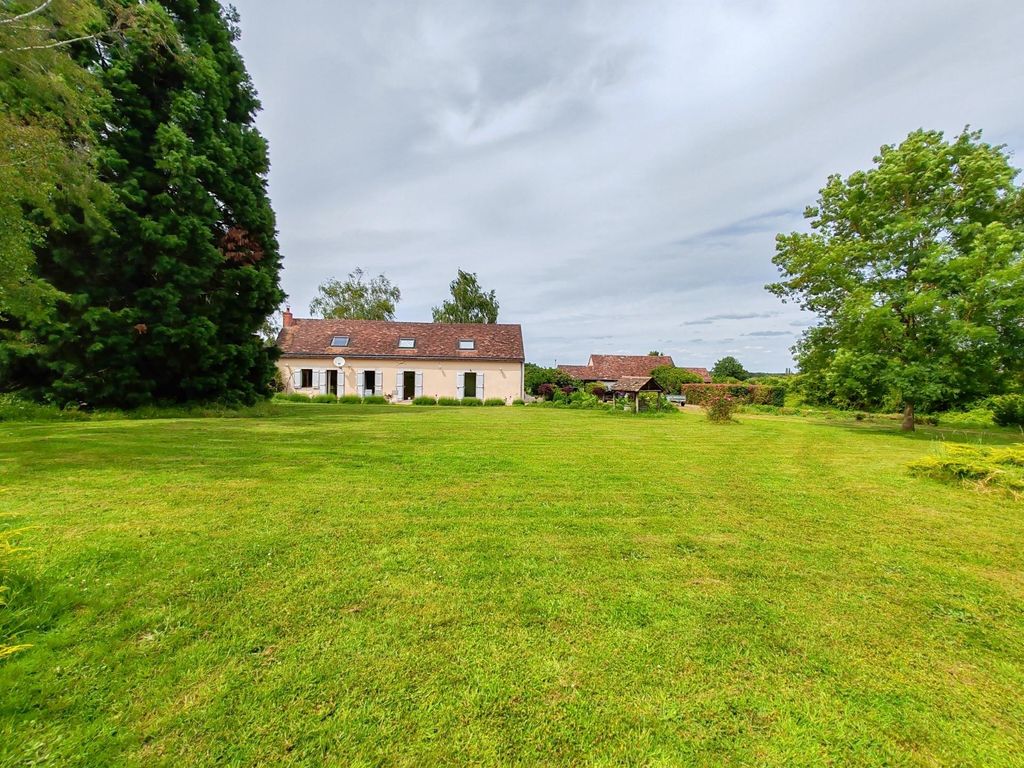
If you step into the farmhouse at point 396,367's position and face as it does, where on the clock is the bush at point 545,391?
The bush is roughly at 9 o'clock from the farmhouse.

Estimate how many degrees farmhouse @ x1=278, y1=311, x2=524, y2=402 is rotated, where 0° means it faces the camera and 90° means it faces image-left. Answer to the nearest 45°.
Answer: approximately 0°

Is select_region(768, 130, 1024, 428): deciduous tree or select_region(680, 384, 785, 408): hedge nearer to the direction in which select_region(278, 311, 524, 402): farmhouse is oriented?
the deciduous tree

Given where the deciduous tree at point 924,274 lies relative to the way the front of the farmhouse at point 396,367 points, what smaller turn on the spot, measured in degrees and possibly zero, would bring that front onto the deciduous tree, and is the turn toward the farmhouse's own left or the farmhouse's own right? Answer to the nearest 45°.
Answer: approximately 45° to the farmhouse's own left

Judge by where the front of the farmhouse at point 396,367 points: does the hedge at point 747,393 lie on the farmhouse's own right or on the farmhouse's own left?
on the farmhouse's own left

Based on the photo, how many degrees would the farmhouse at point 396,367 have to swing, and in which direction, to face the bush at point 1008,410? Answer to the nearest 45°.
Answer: approximately 45° to its left

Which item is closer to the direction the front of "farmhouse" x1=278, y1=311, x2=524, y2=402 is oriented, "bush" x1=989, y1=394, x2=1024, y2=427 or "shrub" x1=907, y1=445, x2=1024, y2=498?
the shrub

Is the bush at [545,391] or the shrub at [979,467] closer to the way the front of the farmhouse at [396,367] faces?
the shrub

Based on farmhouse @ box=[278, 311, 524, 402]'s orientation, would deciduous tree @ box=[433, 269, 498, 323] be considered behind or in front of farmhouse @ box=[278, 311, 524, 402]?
behind
